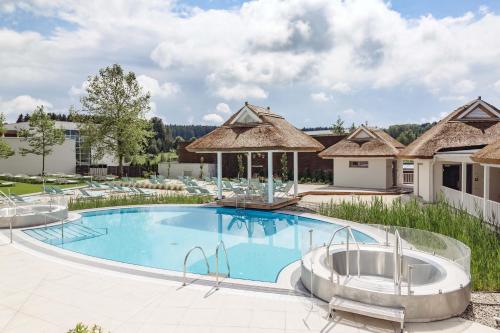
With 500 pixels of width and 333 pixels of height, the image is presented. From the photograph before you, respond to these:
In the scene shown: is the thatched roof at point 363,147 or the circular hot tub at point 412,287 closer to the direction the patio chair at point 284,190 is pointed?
the circular hot tub

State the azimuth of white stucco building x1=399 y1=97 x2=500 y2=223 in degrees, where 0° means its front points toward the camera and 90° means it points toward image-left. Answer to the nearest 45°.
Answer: approximately 45°

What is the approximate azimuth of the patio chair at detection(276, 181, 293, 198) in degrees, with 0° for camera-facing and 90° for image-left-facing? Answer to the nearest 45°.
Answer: approximately 45°

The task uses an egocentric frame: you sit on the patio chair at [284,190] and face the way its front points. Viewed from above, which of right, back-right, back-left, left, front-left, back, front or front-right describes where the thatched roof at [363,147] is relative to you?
back

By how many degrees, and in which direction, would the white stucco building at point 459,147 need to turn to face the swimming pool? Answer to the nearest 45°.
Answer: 0° — it already faces it

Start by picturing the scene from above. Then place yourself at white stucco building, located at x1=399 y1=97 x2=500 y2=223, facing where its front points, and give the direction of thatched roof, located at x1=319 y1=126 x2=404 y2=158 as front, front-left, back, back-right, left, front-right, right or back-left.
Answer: right

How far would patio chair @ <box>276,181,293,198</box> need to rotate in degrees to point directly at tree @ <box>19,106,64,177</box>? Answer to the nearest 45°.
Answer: approximately 90° to its right

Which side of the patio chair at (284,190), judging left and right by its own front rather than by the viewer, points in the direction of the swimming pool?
front

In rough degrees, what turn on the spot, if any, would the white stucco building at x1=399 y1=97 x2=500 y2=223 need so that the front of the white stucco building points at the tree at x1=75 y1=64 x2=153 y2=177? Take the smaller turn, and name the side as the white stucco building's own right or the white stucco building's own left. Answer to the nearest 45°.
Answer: approximately 45° to the white stucco building's own right

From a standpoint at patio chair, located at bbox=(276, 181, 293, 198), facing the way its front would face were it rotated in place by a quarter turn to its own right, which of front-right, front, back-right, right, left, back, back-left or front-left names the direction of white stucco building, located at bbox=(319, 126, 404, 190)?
right

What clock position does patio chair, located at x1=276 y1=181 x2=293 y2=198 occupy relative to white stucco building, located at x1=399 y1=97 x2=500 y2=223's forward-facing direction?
The patio chair is roughly at 1 o'clock from the white stucco building.

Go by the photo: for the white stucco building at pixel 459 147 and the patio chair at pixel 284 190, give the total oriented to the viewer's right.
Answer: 0

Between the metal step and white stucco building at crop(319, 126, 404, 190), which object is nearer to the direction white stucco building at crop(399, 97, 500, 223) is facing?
the metal step

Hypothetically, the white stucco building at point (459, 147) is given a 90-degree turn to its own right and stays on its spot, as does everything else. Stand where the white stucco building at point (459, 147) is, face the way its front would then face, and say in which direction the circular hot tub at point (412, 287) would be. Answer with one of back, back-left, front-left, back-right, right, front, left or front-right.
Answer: back-left

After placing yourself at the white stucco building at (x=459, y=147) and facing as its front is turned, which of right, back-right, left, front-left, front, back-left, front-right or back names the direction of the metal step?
front-left

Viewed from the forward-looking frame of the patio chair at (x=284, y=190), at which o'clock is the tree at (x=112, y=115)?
The tree is roughly at 3 o'clock from the patio chair.
